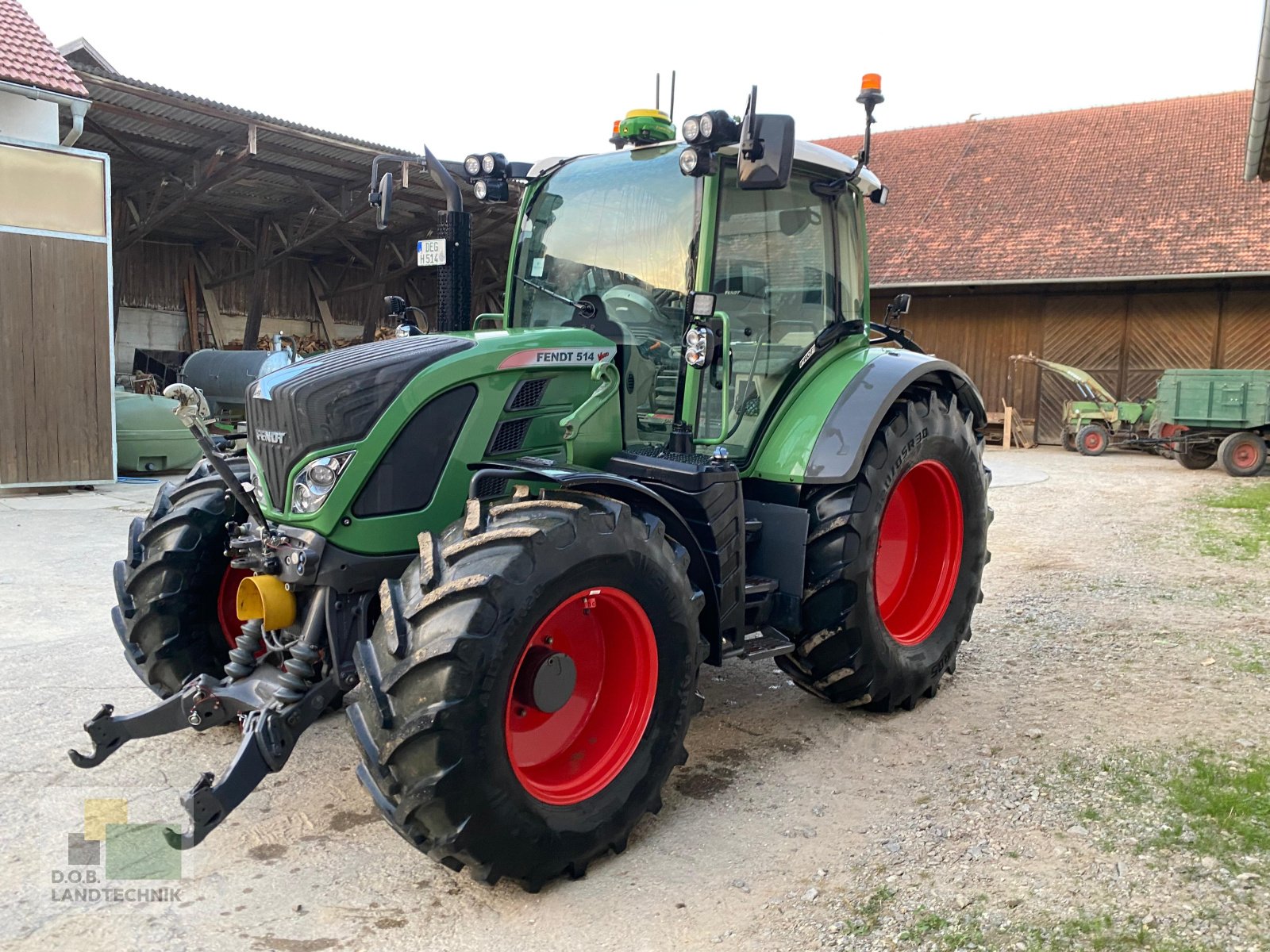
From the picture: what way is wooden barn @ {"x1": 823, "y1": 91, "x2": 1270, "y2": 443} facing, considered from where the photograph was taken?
facing the viewer

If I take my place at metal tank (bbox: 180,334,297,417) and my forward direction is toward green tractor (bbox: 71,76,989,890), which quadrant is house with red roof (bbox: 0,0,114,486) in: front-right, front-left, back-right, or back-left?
front-right

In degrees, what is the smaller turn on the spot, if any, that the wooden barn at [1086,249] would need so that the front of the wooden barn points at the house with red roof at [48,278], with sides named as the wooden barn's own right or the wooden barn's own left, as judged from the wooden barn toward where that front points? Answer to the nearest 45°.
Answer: approximately 45° to the wooden barn's own right

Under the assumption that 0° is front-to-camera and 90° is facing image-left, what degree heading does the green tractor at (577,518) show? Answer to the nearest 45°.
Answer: approximately 45°

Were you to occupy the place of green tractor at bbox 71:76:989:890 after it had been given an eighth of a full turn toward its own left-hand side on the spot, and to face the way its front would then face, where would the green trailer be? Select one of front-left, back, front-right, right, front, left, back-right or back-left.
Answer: back-left

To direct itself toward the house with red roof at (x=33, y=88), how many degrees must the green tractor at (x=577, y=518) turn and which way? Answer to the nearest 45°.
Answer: approximately 90° to its right

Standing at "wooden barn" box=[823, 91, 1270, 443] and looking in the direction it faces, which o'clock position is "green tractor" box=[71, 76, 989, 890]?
The green tractor is roughly at 12 o'clock from the wooden barn.

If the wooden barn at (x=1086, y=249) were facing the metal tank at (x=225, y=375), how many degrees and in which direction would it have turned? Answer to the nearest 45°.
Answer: approximately 45° to its right

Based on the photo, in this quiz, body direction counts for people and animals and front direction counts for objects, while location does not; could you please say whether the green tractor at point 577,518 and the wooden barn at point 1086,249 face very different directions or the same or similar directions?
same or similar directions

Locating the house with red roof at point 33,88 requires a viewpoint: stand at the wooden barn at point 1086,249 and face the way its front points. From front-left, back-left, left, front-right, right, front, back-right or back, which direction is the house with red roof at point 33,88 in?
front-right

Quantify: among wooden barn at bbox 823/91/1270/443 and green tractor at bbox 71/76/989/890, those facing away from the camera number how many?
0

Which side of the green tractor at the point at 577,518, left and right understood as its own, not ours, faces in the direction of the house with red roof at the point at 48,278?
right

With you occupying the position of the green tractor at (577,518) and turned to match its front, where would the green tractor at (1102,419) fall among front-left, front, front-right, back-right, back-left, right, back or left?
back

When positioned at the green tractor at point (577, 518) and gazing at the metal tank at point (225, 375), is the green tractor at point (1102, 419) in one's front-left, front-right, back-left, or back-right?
front-right
